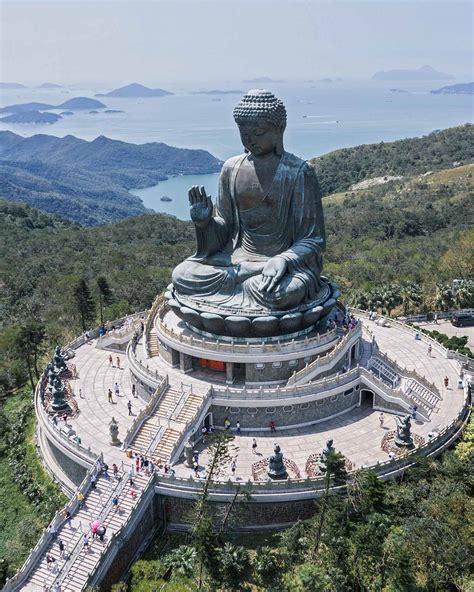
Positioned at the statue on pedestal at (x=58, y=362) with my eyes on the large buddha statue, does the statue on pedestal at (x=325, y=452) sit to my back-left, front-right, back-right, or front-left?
front-right

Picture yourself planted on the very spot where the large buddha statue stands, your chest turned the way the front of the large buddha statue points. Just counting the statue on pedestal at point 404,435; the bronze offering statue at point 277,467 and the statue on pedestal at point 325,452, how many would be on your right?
0

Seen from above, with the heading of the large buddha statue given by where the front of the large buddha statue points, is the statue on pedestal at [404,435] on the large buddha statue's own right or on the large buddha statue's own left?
on the large buddha statue's own left

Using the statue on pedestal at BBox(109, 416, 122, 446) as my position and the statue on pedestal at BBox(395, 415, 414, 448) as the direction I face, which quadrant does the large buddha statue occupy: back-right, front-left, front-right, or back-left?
front-left

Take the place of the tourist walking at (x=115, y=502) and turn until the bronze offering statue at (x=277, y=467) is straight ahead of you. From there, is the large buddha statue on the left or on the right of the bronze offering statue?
left

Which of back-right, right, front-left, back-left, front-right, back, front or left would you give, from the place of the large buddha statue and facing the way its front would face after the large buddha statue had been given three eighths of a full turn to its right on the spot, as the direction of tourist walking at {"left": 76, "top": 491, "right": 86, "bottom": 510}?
back-left

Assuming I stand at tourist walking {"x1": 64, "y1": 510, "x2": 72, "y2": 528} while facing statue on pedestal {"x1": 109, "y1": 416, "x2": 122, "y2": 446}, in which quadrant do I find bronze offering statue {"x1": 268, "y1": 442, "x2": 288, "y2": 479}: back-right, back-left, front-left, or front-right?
front-right

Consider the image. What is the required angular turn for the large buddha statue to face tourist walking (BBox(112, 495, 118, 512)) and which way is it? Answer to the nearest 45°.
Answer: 0° — it already faces them

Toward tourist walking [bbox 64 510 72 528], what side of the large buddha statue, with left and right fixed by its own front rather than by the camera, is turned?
front

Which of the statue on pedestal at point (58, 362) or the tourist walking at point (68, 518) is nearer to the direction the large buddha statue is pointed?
the tourist walking

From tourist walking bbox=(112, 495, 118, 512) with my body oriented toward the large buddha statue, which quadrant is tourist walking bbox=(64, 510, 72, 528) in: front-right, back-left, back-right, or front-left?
back-left

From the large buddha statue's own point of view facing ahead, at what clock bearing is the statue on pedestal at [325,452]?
The statue on pedestal is roughly at 10 o'clock from the large buddha statue.

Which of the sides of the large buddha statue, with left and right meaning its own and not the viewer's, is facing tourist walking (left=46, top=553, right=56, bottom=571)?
front

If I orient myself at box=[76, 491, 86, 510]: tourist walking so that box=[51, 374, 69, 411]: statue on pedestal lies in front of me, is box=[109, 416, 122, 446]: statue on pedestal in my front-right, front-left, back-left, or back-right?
front-right

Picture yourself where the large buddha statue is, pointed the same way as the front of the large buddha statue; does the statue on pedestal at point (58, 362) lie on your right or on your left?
on your right

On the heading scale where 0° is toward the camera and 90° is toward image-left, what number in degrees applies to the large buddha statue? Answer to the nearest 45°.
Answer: approximately 45°

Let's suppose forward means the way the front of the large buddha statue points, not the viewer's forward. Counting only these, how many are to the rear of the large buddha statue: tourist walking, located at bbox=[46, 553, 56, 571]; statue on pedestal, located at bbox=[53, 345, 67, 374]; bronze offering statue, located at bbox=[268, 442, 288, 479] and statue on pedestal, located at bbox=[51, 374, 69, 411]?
0
